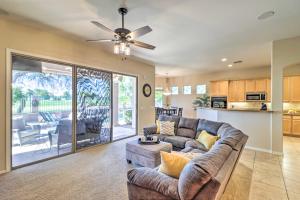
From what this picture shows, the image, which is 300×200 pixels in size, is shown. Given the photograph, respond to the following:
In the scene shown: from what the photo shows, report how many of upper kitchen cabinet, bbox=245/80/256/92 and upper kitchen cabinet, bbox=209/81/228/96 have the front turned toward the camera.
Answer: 2

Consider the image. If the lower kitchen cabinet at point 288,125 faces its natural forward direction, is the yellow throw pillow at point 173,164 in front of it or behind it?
in front

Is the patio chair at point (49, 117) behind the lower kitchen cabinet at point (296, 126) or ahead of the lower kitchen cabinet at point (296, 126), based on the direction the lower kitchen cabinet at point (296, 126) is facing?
ahead

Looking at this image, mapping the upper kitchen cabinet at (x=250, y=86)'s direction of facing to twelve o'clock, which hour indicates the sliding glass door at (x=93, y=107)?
The sliding glass door is roughly at 1 o'clock from the upper kitchen cabinet.

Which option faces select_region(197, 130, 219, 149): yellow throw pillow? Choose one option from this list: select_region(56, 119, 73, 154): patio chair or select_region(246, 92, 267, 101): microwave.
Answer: the microwave

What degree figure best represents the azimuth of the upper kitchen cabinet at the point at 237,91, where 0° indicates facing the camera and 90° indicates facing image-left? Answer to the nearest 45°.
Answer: approximately 0°

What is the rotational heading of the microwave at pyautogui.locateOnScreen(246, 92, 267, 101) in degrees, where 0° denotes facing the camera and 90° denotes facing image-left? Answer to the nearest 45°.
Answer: approximately 0°

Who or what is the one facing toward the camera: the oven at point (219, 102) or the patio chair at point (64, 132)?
the oven

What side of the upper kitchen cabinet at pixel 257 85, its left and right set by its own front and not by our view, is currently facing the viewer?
front

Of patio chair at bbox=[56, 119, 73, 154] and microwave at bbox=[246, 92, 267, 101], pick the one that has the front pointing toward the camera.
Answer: the microwave

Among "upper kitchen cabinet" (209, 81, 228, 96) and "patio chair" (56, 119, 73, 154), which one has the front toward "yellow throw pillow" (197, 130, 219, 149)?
the upper kitchen cabinet

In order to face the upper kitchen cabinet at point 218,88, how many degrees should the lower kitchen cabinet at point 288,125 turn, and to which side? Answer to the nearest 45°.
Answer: approximately 90° to its right

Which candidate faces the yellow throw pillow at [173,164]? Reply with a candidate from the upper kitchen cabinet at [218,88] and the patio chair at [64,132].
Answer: the upper kitchen cabinet

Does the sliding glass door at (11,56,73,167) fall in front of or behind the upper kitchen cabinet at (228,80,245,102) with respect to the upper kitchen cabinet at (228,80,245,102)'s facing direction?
in front

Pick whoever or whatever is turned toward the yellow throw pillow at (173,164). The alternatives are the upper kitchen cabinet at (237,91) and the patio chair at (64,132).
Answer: the upper kitchen cabinet

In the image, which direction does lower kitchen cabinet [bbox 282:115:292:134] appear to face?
toward the camera
